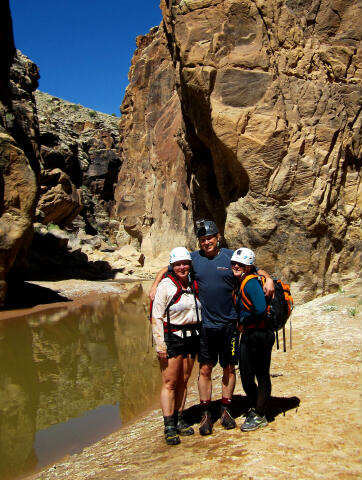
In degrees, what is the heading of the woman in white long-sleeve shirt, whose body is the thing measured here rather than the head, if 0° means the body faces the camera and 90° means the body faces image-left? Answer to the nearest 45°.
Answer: approximately 315°

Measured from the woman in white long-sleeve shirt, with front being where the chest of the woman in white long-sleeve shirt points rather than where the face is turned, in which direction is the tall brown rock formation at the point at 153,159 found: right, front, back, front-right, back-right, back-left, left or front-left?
back-left
